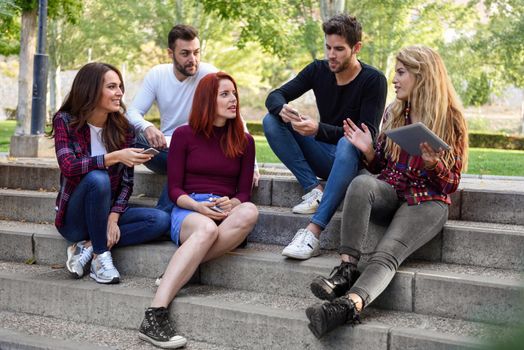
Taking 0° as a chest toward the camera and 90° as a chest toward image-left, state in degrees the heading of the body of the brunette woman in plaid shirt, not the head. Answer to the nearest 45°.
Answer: approximately 315°

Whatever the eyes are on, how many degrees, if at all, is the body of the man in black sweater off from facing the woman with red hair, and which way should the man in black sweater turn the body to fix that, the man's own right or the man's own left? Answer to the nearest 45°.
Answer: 0° — they already face them

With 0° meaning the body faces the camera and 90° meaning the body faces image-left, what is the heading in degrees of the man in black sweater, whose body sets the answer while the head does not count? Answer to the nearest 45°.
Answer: approximately 45°

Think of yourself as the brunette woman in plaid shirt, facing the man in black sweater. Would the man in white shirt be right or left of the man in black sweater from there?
left

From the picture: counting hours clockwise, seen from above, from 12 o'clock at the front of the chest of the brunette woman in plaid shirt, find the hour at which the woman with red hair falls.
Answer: The woman with red hair is roughly at 11 o'clock from the brunette woman in plaid shirt.

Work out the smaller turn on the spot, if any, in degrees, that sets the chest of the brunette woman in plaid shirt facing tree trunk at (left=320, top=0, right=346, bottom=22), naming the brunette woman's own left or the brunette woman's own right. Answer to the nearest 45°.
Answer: approximately 135° to the brunette woman's own left

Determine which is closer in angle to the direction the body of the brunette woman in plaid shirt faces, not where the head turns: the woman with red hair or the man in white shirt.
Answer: the woman with red hair

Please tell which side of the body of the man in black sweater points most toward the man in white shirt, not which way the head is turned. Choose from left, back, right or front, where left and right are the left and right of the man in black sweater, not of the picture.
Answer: right

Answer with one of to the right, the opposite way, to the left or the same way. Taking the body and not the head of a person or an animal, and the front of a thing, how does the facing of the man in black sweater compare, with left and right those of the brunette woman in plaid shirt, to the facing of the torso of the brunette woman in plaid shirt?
to the right
